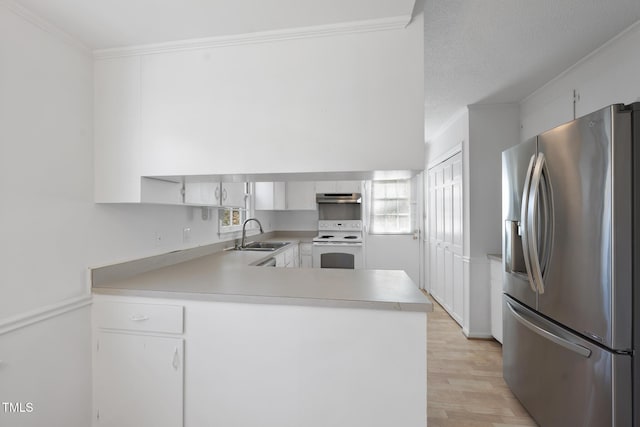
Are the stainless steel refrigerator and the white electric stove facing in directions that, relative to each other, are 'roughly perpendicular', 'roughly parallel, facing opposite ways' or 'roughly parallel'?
roughly perpendicular

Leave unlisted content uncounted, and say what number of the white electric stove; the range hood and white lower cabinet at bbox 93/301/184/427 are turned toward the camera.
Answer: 3

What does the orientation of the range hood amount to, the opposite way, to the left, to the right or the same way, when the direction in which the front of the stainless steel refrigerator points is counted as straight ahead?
to the left

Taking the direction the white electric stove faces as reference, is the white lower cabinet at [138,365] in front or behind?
in front

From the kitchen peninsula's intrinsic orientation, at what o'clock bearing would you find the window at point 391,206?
The window is roughly at 7 o'clock from the kitchen peninsula.

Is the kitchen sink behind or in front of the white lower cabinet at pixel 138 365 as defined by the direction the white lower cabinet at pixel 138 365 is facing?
behind

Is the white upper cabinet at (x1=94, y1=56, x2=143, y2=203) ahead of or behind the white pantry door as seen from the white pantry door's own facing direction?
ahead

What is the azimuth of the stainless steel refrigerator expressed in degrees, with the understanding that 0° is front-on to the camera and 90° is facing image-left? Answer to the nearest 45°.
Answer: approximately 45°

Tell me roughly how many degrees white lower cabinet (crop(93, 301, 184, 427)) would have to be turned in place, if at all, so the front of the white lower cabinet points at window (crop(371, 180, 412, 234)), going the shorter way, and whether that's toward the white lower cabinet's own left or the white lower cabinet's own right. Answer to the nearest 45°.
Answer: approximately 135° to the white lower cabinet's own left

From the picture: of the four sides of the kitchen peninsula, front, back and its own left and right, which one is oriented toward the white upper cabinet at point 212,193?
back
